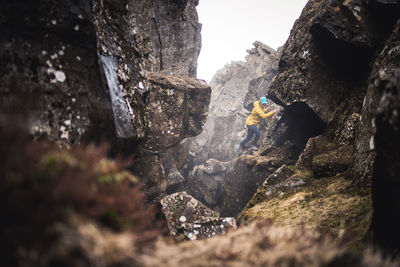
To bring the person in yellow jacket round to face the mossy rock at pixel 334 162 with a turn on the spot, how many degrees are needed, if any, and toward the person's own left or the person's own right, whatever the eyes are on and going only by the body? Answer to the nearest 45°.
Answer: approximately 90° to the person's own right

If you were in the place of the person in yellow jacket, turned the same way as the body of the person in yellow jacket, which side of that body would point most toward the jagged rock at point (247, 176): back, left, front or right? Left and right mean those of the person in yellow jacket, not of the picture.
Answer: right

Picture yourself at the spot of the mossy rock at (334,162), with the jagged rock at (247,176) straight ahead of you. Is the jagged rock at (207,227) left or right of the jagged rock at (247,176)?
left

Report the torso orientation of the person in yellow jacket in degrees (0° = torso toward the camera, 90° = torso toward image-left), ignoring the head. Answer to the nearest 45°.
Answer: approximately 270°

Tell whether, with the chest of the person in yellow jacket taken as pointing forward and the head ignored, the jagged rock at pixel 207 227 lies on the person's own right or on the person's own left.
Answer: on the person's own right

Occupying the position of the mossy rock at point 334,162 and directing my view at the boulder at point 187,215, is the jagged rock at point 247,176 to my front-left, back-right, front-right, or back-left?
front-right

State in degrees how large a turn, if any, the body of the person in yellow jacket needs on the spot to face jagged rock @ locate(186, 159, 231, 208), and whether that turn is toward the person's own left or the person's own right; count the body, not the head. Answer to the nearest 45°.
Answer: approximately 180°

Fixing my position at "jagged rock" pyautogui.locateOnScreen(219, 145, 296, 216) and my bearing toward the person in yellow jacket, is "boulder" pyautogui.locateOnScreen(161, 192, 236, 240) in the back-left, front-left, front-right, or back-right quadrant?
back-left

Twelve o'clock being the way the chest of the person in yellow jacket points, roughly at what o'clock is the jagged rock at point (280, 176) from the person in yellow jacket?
The jagged rock is roughly at 3 o'clock from the person in yellow jacket.
